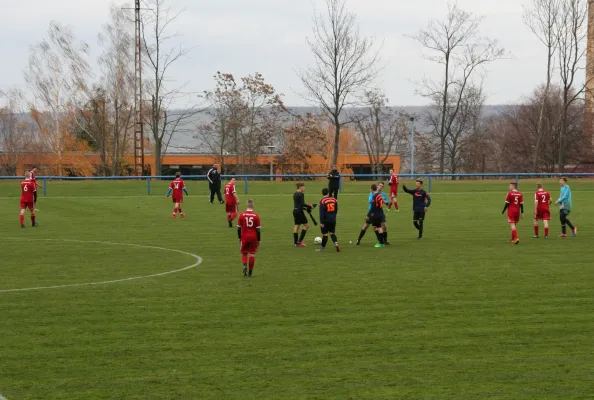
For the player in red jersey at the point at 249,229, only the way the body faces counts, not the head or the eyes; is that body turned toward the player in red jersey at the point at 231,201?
yes

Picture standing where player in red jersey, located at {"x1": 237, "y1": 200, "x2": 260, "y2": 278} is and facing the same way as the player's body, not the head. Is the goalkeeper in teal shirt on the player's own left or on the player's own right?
on the player's own right

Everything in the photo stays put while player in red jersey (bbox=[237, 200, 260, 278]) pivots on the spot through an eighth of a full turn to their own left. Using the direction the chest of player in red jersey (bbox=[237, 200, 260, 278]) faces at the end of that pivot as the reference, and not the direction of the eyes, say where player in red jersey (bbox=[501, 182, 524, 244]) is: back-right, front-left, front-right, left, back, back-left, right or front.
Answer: right

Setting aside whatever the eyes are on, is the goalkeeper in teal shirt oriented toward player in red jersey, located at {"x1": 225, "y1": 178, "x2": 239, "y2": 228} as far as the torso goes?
yes

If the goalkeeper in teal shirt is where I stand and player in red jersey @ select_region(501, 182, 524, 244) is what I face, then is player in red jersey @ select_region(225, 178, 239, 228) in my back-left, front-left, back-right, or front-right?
front-right

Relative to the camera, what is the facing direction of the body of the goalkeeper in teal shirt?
to the viewer's left

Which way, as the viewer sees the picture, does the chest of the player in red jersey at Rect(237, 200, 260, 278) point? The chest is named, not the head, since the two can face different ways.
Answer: away from the camera
